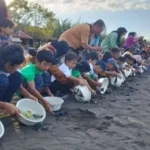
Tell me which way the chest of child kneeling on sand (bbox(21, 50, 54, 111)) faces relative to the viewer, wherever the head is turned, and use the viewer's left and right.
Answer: facing the viewer and to the right of the viewer

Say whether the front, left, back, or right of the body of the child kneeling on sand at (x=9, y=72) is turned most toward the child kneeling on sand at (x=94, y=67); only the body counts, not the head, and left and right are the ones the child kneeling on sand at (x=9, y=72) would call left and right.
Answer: left

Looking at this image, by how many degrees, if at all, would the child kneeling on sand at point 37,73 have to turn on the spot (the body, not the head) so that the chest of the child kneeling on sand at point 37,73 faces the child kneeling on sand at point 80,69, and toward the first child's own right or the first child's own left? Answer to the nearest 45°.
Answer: approximately 90° to the first child's own left

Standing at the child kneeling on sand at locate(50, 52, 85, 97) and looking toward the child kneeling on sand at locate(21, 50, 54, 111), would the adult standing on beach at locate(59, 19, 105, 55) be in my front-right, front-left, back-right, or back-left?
back-right

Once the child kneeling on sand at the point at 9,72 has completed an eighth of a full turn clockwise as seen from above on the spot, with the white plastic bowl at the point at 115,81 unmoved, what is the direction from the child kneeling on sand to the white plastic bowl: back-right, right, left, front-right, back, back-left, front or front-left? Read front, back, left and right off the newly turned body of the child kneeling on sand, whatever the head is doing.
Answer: back-left

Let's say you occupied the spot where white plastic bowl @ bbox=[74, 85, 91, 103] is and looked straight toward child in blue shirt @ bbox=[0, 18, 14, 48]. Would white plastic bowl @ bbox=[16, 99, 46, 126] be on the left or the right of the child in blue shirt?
left

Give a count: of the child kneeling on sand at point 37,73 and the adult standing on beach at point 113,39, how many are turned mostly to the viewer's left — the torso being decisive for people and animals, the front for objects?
0

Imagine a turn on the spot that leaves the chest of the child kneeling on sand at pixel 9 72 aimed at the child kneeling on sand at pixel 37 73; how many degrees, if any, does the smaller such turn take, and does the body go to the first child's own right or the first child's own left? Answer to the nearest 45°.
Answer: approximately 90° to the first child's own left

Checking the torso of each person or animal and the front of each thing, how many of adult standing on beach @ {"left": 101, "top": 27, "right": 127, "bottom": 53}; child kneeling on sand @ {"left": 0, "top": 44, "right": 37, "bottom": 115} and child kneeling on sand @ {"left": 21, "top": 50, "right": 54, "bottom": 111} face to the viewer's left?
0
